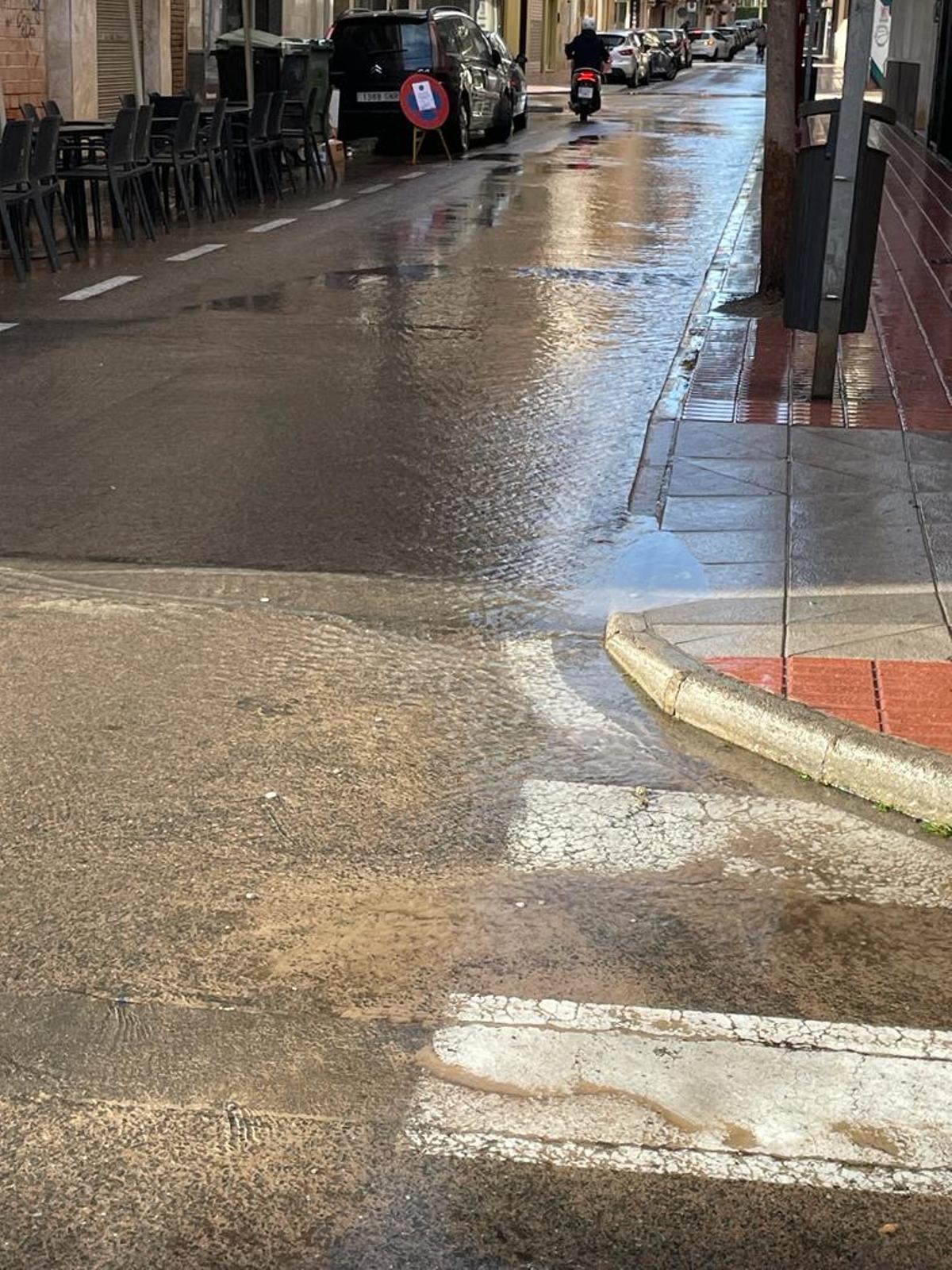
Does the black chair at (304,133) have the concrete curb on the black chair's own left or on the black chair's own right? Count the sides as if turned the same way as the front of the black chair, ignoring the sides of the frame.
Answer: on the black chair's own left

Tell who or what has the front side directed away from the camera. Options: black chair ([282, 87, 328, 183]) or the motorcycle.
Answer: the motorcycle

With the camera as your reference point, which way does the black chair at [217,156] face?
facing to the left of the viewer

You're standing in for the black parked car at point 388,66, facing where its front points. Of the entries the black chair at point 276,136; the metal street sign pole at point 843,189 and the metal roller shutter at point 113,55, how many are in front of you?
0

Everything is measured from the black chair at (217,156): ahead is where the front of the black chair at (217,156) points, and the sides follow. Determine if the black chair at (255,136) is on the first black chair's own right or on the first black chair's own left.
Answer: on the first black chair's own right

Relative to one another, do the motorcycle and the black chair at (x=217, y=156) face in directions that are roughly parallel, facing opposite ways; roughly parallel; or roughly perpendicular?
roughly perpendicular

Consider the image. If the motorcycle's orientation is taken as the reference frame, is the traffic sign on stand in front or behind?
behind

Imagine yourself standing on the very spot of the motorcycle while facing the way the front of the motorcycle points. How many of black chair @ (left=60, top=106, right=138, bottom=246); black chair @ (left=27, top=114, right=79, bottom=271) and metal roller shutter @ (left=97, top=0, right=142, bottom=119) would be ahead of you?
0

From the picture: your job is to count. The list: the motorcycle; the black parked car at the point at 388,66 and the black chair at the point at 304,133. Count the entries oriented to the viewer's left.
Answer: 1

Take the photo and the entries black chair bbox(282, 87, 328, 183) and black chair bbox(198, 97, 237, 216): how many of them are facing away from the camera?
0

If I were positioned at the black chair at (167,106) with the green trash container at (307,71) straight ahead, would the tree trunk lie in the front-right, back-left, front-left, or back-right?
back-right

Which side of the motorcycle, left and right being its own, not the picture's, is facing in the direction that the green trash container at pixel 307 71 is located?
back

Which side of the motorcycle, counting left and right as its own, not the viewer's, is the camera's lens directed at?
back

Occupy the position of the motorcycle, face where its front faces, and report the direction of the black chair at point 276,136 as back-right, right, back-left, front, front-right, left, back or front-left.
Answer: back

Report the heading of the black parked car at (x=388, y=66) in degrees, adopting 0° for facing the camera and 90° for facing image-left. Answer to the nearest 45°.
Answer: approximately 225°

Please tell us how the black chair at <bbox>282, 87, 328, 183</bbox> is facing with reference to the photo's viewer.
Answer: facing to the left of the viewer
